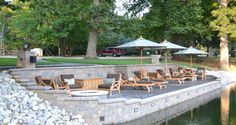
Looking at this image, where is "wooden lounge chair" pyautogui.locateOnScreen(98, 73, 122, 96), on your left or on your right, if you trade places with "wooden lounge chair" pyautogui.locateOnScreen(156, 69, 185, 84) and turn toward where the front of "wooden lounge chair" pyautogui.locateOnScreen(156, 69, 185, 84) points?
on your right

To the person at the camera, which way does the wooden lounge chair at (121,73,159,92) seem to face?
facing to the right of the viewer

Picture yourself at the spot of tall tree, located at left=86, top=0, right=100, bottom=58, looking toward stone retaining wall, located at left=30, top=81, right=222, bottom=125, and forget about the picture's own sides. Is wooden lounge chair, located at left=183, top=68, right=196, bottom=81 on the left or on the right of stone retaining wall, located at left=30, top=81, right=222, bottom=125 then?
left

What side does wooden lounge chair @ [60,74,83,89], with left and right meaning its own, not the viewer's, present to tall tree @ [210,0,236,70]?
left

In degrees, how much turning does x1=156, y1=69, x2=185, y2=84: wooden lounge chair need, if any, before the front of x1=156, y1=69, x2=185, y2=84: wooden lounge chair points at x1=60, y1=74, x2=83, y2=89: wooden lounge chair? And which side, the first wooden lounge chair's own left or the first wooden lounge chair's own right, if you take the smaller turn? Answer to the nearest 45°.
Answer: approximately 135° to the first wooden lounge chair's own right

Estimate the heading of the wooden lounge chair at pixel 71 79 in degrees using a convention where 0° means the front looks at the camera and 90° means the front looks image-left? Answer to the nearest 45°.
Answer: approximately 315°
